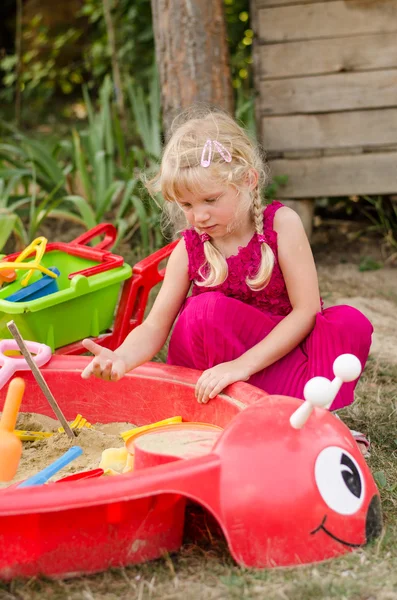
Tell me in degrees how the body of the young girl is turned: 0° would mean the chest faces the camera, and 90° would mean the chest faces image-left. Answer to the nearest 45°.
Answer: approximately 45°

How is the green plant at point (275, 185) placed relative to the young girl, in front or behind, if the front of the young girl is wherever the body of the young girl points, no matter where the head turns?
behind

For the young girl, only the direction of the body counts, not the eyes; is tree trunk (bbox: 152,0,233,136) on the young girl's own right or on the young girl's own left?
on the young girl's own right
